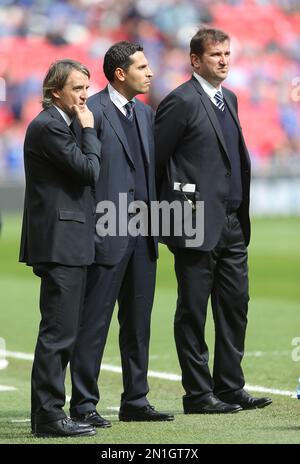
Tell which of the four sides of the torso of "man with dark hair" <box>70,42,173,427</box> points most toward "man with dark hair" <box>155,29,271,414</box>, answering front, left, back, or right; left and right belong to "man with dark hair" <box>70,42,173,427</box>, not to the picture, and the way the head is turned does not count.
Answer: left

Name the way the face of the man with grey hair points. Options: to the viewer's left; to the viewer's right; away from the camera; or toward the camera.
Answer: to the viewer's right

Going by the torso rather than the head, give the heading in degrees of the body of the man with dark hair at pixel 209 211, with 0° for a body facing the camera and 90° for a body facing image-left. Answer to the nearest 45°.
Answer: approximately 315°

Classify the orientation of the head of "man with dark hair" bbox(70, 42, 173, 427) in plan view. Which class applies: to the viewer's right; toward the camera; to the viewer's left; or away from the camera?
to the viewer's right

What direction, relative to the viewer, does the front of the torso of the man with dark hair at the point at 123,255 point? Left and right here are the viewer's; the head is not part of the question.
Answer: facing the viewer and to the right of the viewer

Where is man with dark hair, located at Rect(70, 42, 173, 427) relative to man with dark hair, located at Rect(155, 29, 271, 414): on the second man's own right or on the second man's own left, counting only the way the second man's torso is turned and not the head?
on the second man's own right

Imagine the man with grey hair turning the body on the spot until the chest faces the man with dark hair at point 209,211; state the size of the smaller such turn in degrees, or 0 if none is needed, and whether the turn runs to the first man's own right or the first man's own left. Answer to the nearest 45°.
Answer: approximately 45° to the first man's own left

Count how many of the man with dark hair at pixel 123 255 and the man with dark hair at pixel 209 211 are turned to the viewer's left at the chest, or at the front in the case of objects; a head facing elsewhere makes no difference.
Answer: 0

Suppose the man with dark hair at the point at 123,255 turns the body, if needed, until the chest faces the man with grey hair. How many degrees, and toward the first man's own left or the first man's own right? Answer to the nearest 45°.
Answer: approximately 90° to the first man's own right

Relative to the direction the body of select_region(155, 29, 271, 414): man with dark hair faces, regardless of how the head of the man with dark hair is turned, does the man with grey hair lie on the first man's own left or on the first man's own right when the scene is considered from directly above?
on the first man's own right

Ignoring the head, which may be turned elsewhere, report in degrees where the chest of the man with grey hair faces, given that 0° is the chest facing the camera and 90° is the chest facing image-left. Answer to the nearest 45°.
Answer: approximately 270°
